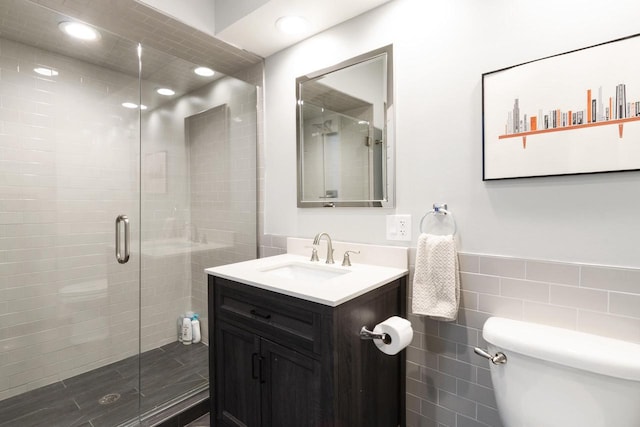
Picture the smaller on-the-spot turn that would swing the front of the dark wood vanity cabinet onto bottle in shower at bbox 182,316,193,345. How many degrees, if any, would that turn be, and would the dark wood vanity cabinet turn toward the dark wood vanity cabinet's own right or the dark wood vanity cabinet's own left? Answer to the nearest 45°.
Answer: approximately 90° to the dark wood vanity cabinet's own right

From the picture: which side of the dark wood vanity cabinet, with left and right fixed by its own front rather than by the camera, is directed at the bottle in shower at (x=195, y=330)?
right

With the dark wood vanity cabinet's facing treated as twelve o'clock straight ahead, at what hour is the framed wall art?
The framed wall art is roughly at 8 o'clock from the dark wood vanity cabinet.

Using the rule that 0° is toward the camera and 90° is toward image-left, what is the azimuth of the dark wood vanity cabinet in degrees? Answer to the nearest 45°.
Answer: approximately 45°

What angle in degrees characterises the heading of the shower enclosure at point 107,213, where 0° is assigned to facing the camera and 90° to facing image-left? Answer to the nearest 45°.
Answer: approximately 315°

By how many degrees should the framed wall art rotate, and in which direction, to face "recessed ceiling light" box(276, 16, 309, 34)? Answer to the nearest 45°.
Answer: approximately 45° to its right

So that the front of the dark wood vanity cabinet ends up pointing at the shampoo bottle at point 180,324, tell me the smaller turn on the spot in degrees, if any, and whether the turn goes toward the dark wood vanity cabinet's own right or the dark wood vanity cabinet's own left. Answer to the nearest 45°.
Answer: approximately 90° to the dark wood vanity cabinet's own right

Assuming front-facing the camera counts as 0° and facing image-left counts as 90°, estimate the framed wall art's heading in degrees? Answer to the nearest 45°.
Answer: approximately 45°
